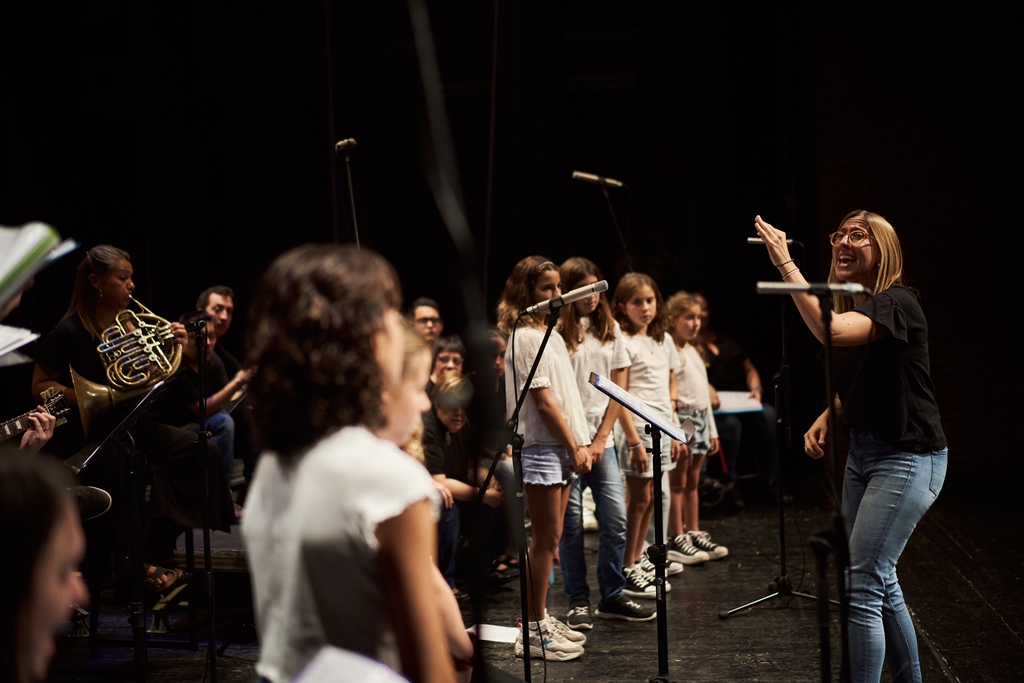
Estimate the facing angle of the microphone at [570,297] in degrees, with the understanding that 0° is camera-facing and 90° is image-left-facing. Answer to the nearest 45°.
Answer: approximately 270°

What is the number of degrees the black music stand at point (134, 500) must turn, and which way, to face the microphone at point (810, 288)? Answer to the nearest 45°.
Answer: approximately 135° to its left

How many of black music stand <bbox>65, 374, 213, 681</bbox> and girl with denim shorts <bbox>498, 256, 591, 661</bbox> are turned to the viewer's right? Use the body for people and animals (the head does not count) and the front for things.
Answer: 1

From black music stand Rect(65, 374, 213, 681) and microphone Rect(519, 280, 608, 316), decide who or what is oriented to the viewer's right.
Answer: the microphone

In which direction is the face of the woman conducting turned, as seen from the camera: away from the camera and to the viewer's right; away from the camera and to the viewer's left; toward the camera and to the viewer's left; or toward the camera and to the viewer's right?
toward the camera and to the viewer's left

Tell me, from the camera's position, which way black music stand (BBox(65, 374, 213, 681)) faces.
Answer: facing to the left of the viewer

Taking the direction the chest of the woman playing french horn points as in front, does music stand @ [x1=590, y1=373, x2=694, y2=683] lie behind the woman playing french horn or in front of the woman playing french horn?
in front

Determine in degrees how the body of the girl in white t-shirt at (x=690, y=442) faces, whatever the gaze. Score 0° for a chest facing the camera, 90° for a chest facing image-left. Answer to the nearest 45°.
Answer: approximately 315°

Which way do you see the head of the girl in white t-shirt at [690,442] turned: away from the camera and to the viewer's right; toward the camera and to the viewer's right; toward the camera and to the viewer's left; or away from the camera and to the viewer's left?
toward the camera and to the viewer's right

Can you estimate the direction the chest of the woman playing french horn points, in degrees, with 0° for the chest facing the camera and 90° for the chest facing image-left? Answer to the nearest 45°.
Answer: approximately 270°
